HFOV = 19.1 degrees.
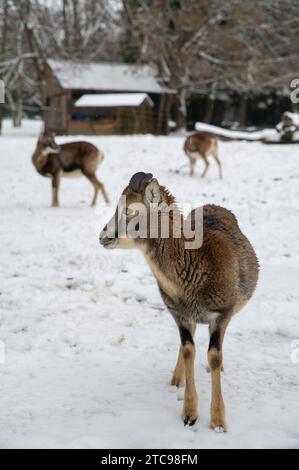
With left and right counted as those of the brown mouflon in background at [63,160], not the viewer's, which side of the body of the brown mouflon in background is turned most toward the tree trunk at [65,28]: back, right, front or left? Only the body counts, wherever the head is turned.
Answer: right

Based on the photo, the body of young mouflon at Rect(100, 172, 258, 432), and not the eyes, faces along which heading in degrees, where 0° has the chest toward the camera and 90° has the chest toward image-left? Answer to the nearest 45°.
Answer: approximately 45°

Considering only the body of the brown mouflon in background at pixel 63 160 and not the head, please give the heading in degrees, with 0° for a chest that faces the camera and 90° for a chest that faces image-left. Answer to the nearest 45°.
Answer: approximately 90°

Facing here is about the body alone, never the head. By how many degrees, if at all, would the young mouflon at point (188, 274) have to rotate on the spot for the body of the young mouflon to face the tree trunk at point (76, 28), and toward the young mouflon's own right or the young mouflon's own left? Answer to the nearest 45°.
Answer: approximately 135° to the young mouflon's own right

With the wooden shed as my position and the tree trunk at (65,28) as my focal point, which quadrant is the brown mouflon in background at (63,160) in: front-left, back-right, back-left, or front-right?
back-left

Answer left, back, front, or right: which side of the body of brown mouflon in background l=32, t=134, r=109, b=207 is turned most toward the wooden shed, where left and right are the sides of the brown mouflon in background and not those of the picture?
right

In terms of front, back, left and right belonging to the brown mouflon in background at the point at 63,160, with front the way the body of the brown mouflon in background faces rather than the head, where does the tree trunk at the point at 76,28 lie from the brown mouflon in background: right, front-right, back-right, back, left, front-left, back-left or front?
right

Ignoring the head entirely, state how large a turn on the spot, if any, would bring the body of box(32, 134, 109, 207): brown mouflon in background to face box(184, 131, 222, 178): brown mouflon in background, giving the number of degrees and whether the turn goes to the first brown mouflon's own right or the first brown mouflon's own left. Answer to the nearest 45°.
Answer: approximately 135° to the first brown mouflon's own right

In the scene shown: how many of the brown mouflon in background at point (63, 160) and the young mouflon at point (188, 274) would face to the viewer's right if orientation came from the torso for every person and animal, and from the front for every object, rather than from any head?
0
